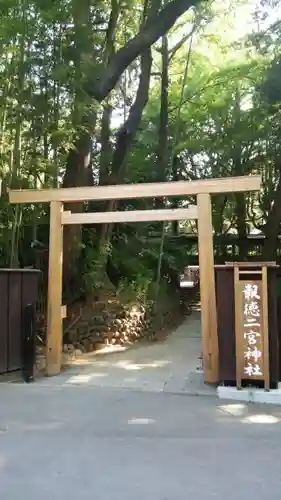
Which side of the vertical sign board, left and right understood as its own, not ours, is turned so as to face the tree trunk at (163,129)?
back

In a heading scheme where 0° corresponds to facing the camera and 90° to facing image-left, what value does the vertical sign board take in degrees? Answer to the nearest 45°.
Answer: approximately 0°

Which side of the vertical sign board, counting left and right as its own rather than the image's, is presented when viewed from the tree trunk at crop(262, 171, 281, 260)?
back

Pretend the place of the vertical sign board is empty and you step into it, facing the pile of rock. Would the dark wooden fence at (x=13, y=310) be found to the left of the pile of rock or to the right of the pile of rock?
left

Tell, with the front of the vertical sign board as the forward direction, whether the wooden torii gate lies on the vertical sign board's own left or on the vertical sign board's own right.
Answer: on the vertical sign board's own right

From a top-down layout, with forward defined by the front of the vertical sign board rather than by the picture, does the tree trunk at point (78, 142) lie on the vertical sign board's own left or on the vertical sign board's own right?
on the vertical sign board's own right

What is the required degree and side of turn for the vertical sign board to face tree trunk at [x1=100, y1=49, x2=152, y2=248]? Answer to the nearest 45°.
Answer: approximately 135° to its right

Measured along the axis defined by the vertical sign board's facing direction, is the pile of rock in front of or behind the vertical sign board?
behind
